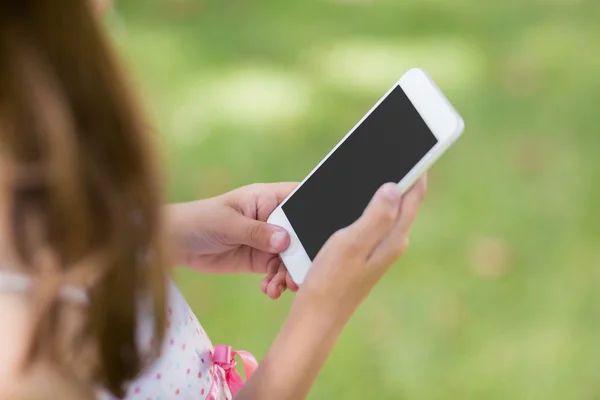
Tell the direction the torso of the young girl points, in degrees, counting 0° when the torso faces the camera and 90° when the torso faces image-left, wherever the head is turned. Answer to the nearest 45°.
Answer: approximately 225°
